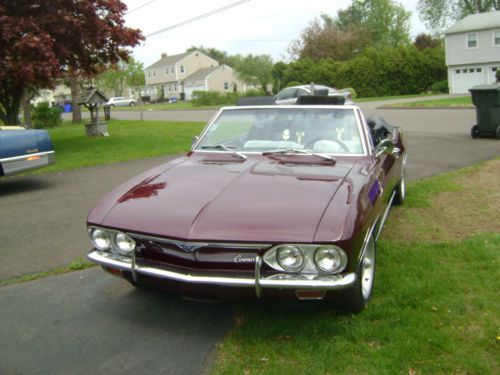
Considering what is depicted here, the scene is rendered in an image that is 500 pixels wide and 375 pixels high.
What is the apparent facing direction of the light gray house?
toward the camera

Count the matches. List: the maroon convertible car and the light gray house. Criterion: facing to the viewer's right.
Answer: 0

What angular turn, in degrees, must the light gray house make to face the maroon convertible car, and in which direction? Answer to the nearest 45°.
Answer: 0° — it already faces it

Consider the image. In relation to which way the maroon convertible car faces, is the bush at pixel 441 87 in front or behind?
behind

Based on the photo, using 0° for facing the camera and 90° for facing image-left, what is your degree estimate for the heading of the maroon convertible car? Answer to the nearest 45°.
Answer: approximately 45°

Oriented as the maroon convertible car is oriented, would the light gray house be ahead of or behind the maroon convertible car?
behind

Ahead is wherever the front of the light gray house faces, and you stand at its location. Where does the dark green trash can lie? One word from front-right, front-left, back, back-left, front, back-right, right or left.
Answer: front

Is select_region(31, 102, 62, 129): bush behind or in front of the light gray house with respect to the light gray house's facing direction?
in front

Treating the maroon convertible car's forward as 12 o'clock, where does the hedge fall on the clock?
The hedge is roughly at 5 o'clock from the maroon convertible car.

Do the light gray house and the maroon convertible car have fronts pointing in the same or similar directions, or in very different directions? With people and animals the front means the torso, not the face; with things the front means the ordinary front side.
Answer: same or similar directions

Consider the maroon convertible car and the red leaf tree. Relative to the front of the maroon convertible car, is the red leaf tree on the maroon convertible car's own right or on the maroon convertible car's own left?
on the maroon convertible car's own right

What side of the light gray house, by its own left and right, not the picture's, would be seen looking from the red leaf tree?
front

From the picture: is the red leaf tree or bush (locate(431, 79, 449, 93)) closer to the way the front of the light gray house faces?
the red leaf tree
